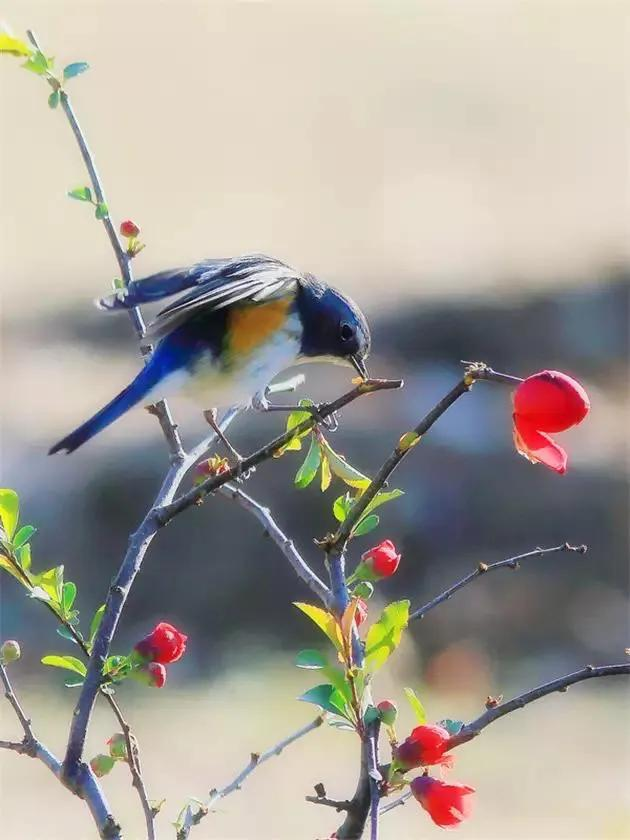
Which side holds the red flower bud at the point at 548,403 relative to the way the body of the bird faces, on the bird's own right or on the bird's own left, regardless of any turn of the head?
on the bird's own left

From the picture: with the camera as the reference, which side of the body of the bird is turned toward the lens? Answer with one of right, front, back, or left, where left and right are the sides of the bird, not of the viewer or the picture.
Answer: right
